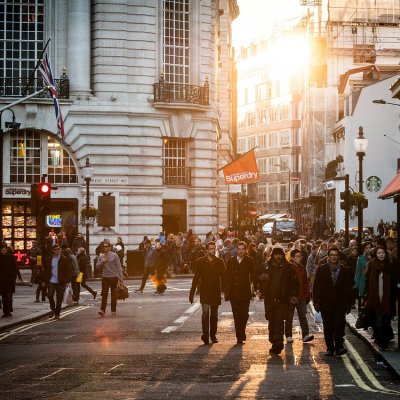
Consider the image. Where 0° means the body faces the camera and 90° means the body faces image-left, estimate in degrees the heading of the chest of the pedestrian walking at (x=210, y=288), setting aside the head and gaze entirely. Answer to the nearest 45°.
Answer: approximately 0°

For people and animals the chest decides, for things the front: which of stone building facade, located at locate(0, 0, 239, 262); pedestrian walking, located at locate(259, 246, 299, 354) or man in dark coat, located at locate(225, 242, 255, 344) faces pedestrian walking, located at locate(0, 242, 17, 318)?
the stone building facade

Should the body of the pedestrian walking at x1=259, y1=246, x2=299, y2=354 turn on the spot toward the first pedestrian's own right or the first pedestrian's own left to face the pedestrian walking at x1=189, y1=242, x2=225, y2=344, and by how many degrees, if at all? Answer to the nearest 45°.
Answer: approximately 135° to the first pedestrian's own right

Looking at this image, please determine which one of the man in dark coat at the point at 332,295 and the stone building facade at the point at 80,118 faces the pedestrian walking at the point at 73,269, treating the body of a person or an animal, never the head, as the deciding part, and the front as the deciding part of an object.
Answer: the stone building facade

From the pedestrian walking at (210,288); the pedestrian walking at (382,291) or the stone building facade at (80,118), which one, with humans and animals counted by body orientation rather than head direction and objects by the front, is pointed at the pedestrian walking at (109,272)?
the stone building facade

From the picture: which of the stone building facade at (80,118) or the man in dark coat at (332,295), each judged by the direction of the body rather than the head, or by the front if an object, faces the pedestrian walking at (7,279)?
the stone building facade

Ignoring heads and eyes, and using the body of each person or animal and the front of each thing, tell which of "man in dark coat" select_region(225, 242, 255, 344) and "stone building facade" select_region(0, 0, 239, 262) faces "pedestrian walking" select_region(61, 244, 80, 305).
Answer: the stone building facade
